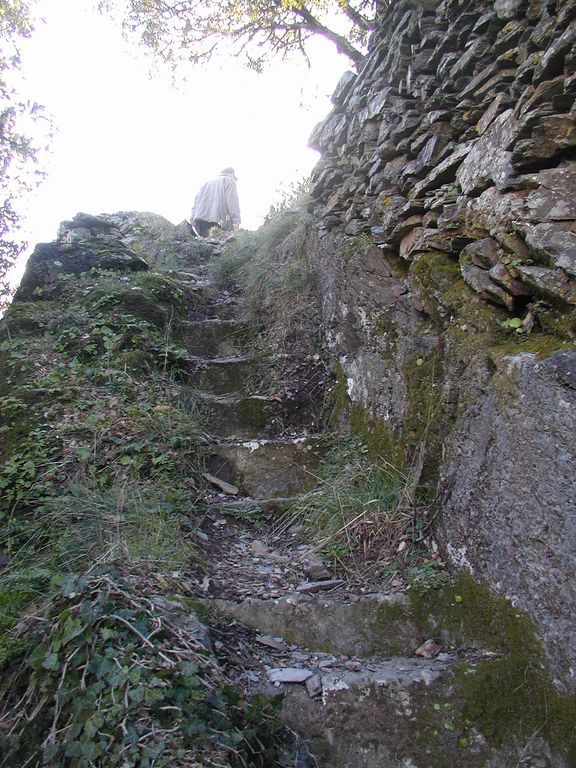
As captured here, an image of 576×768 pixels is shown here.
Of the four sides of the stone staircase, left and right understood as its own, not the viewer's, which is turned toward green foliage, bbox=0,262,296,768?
right

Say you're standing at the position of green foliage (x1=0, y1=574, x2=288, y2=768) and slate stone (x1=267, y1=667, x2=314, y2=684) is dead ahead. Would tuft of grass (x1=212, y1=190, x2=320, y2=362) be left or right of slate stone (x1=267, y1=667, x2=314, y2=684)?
left

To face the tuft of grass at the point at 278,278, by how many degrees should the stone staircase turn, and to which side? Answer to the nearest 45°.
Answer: approximately 180°

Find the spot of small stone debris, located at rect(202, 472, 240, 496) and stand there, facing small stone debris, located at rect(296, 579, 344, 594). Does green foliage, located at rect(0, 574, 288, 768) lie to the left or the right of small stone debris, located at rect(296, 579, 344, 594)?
right

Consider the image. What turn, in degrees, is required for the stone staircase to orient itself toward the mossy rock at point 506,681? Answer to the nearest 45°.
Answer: approximately 90° to its left

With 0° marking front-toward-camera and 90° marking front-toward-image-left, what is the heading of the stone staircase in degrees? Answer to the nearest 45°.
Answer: approximately 0°

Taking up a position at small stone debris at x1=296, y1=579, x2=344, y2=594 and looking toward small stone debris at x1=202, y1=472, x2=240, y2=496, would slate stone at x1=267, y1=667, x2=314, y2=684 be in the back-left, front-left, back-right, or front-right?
back-left
